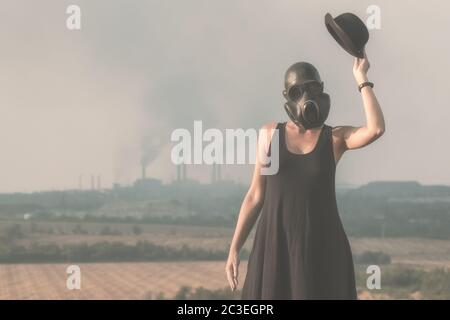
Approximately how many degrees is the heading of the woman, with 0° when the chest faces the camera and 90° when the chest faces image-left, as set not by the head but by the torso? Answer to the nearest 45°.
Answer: approximately 0°
